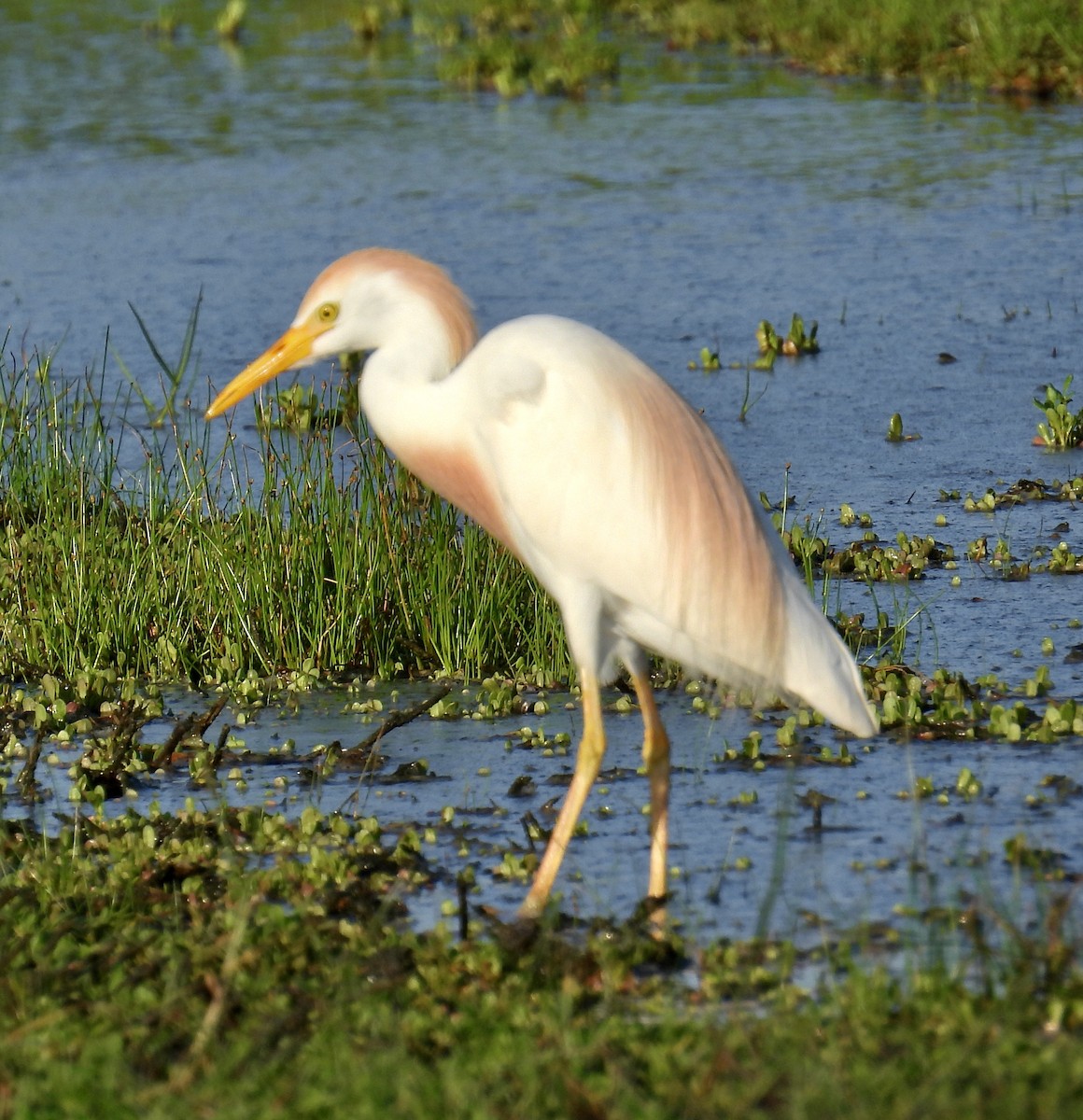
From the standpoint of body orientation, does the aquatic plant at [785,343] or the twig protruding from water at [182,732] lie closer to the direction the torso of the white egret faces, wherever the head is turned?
the twig protruding from water

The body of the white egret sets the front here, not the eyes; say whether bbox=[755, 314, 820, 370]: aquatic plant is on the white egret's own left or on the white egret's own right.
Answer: on the white egret's own right

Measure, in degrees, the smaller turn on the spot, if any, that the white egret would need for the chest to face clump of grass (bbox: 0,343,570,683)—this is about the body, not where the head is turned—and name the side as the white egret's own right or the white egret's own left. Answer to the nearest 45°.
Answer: approximately 45° to the white egret's own right

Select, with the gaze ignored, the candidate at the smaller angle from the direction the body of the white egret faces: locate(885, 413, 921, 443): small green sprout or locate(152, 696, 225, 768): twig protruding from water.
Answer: the twig protruding from water

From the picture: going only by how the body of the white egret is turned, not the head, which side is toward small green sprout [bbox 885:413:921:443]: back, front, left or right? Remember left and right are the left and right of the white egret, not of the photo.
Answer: right

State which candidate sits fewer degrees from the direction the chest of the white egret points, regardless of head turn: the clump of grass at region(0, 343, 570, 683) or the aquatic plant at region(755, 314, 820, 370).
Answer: the clump of grass

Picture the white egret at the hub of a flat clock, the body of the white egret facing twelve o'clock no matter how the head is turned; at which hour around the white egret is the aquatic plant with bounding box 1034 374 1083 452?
The aquatic plant is roughly at 4 o'clock from the white egret.

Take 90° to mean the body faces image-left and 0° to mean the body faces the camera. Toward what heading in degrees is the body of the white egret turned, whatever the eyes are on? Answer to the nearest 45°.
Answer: approximately 90°
